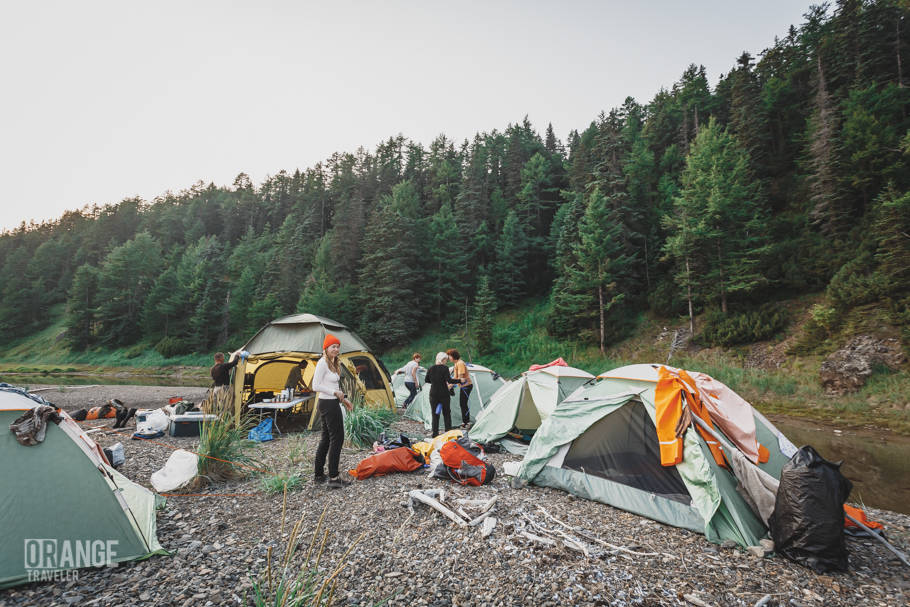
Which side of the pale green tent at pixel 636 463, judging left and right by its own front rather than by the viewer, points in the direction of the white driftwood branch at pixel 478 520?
front

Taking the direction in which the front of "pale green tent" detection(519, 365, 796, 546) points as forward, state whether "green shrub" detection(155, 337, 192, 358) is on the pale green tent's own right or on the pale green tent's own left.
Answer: on the pale green tent's own right

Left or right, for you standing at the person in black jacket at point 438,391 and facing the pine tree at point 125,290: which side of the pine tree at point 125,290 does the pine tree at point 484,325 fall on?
right

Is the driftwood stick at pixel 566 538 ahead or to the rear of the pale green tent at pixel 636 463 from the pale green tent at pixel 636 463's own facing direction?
ahead

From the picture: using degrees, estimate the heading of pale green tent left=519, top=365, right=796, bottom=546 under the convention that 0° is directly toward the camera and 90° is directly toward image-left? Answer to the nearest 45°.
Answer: approximately 45°

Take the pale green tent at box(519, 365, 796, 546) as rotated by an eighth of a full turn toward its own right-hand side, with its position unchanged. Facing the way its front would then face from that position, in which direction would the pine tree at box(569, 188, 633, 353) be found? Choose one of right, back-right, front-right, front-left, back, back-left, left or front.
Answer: right

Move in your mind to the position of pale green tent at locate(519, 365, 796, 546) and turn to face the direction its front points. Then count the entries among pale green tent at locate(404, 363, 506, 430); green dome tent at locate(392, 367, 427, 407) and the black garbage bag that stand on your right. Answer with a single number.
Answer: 2

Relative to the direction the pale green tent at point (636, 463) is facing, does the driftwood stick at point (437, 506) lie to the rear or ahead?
ahead

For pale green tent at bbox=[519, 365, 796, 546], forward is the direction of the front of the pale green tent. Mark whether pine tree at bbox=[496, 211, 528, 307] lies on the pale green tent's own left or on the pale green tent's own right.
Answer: on the pale green tent's own right

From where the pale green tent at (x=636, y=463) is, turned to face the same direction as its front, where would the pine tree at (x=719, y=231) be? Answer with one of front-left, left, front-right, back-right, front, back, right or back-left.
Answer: back-right
